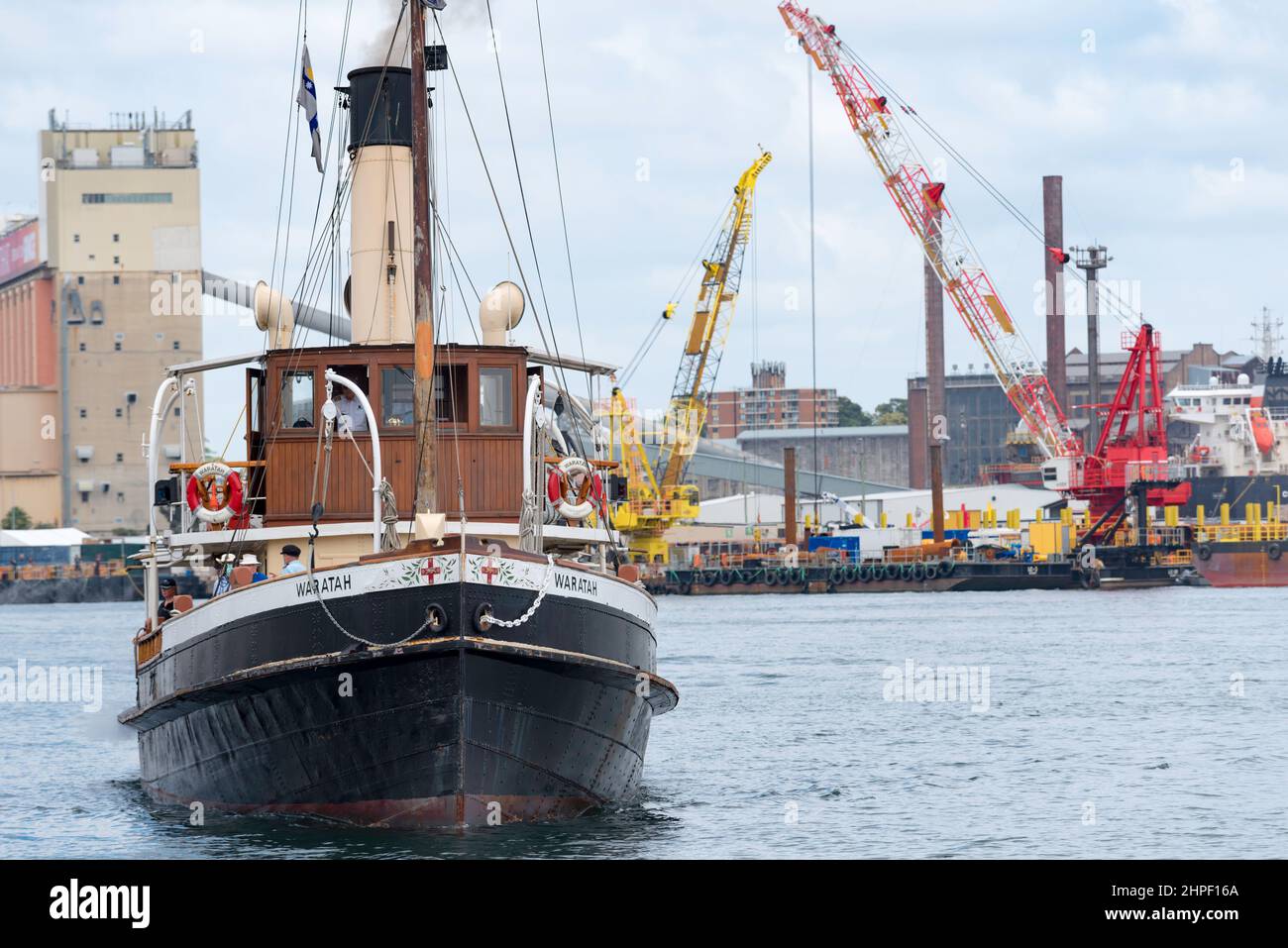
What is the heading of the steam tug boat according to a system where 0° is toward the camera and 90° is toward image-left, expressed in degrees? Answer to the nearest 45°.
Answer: approximately 0°
